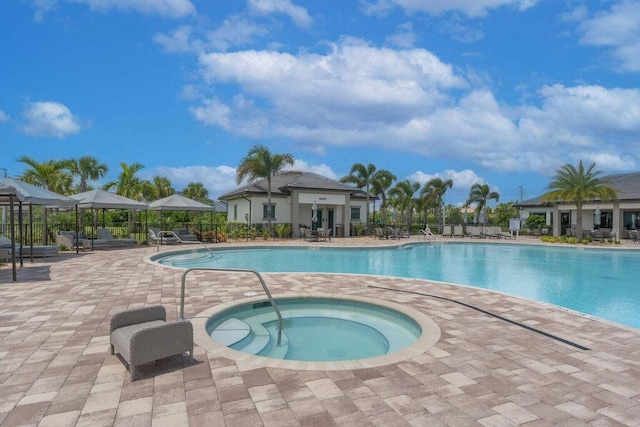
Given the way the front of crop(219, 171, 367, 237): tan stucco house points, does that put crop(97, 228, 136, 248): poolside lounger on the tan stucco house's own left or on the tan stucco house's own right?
on the tan stucco house's own right

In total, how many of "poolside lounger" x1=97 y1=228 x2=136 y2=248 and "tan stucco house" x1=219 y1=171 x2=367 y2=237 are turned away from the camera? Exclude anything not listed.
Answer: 0

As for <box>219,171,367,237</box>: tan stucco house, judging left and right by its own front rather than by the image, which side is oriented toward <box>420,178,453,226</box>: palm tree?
left

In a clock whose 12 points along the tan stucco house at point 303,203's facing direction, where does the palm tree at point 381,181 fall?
The palm tree is roughly at 10 o'clock from the tan stucco house.

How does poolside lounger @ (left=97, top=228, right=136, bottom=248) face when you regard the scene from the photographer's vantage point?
facing to the right of the viewer

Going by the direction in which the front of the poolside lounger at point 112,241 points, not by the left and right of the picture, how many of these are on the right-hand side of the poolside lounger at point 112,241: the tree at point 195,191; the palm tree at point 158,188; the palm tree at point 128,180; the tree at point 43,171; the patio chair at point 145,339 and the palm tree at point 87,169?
1

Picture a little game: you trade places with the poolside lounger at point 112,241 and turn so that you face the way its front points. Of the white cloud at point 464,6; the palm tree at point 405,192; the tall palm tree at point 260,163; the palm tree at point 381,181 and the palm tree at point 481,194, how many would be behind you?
0

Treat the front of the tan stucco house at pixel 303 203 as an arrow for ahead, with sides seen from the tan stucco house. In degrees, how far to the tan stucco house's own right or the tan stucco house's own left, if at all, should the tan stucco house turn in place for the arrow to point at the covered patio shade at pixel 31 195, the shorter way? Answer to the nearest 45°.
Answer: approximately 90° to the tan stucco house's own right

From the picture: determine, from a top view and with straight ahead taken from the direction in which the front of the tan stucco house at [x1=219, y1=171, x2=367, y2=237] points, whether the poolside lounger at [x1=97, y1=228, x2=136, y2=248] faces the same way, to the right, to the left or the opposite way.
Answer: to the left

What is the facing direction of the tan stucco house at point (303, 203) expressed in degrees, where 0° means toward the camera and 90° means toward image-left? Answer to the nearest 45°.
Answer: approximately 315°

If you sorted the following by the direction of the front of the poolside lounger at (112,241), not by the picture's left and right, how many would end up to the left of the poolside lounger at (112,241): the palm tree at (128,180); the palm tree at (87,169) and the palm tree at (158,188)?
3

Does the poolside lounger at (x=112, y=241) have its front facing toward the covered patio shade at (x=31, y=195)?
no

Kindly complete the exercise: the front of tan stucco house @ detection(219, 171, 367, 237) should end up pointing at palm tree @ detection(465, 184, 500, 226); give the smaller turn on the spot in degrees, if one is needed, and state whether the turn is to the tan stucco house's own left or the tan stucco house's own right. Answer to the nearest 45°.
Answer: approximately 90° to the tan stucco house's own left
